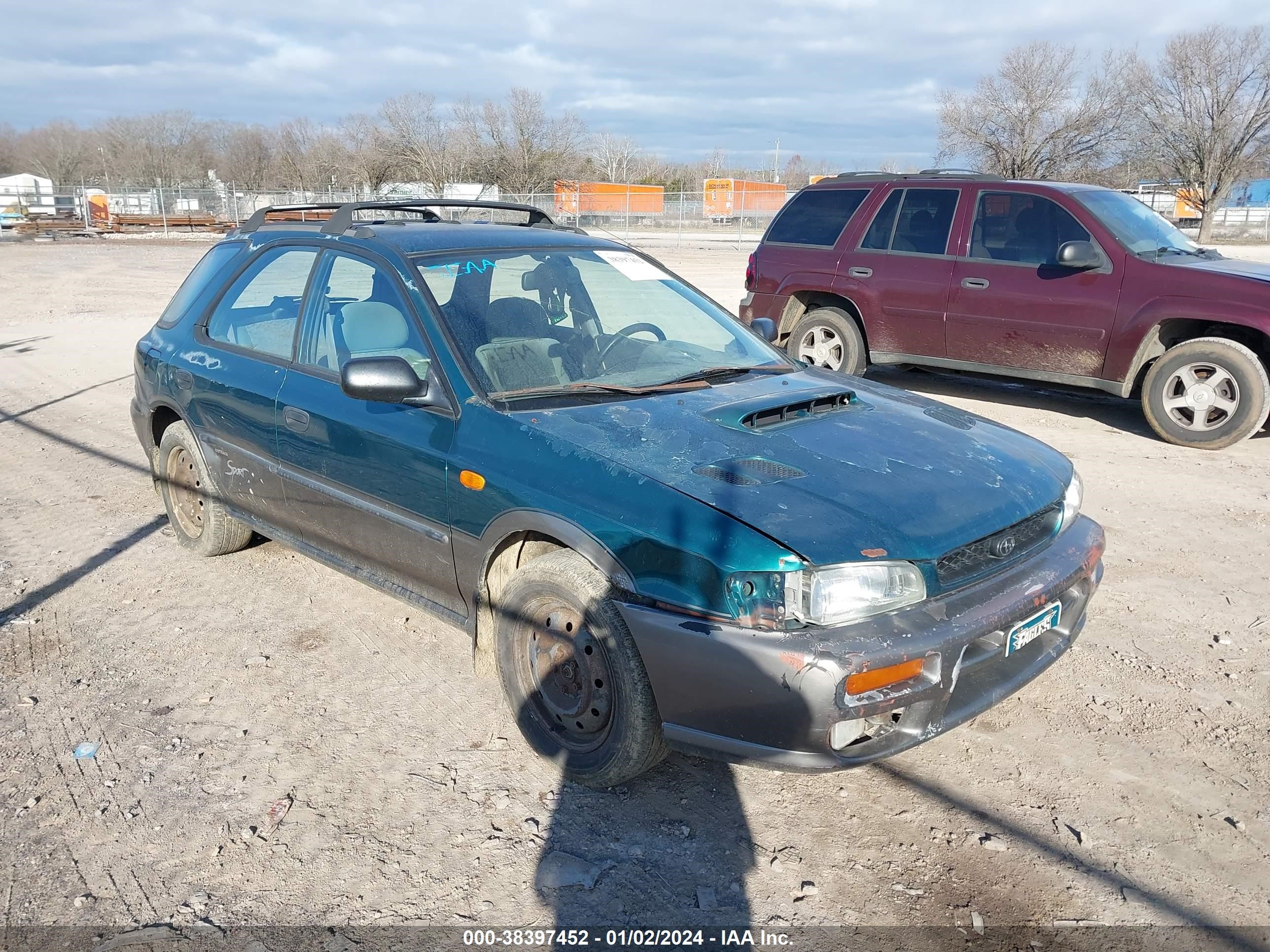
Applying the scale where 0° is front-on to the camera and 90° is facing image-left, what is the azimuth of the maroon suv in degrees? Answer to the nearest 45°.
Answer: approximately 315°

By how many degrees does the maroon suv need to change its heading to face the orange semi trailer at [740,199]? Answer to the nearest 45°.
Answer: approximately 135° to its left

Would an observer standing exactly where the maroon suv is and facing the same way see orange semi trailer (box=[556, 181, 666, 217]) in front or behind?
behind
